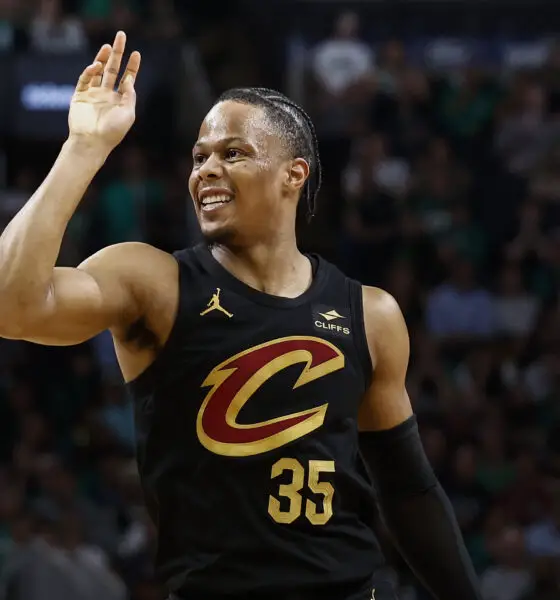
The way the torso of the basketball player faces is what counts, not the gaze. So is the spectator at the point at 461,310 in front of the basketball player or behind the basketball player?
behind

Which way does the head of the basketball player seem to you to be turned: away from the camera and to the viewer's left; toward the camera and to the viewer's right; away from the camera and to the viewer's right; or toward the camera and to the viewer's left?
toward the camera and to the viewer's left

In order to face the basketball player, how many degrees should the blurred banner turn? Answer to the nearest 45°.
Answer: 0° — it already faces them

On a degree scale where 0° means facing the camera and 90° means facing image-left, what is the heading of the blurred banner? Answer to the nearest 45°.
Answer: approximately 0°

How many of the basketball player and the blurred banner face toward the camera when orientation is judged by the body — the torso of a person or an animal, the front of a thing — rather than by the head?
2

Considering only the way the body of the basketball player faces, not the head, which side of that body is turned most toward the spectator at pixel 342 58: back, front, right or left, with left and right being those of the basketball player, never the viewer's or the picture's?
back

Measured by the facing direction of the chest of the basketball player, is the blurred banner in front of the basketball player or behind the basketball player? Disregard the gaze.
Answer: behind

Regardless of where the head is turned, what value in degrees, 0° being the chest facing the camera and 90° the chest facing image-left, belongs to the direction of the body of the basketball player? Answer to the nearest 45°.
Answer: approximately 0°
